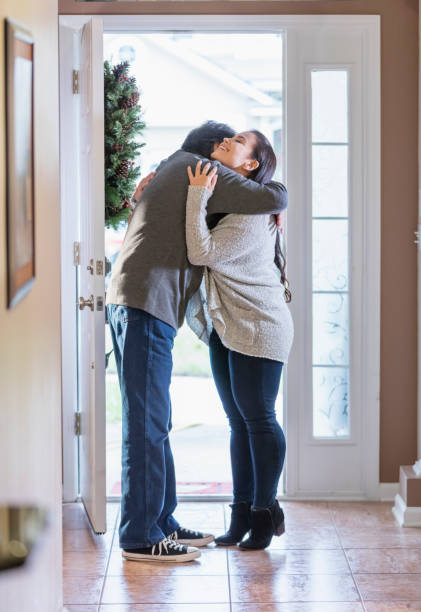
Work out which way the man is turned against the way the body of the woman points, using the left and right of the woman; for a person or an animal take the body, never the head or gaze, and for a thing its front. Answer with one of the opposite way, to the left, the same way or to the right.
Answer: the opposite way

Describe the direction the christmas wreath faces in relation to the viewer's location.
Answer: facing to the right of the viewer

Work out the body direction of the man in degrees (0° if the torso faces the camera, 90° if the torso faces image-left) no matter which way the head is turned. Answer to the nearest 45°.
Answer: approximately 270°

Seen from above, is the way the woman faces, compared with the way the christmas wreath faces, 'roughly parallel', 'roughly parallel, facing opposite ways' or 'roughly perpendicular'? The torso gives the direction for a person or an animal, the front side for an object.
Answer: roughly parallel, facing opposite ways

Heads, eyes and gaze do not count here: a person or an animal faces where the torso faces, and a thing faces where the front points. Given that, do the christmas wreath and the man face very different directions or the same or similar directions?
same or similar directions

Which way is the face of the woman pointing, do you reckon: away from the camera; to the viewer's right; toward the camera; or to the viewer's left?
to the viewer's left

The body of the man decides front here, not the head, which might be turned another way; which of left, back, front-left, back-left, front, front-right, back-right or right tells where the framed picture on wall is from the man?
right

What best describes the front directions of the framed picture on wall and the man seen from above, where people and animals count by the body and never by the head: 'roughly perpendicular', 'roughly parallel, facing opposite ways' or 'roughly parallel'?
roughly parallel

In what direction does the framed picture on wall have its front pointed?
to the viewer's right

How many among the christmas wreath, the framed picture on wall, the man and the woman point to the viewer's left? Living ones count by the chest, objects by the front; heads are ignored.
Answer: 1
